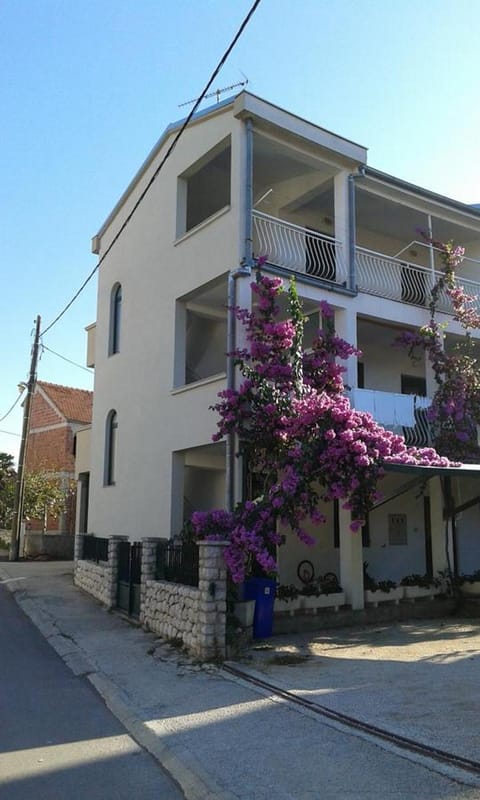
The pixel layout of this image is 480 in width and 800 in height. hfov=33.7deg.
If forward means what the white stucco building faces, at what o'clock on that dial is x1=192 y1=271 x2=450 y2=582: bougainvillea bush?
The bougainvillea bush is roughly at 1 o'clock from the white stucco building.

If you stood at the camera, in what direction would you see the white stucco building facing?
facing the viewer and to the right of the viewer

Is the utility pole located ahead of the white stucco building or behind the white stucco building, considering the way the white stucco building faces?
behind

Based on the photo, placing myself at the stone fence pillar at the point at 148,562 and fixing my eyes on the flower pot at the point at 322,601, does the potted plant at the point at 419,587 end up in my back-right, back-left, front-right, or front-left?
front-left

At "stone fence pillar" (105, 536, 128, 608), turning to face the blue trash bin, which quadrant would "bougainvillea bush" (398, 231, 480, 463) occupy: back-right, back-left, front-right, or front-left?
front-left

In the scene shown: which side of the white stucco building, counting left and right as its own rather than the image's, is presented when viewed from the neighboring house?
back
